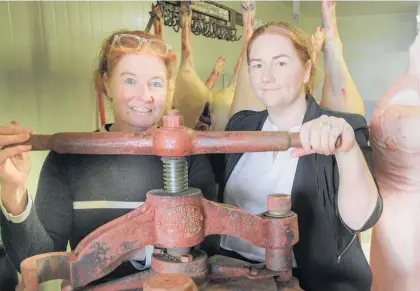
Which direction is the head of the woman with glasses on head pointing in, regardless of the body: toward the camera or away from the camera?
toward the camera

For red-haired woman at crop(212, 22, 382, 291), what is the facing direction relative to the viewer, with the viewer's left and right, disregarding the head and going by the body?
facing the viewer and to the left of the viewer

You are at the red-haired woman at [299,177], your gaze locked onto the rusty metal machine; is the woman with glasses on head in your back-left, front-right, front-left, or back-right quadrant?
front-right

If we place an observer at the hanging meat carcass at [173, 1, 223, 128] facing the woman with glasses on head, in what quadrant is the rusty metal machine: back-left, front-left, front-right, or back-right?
front-left
